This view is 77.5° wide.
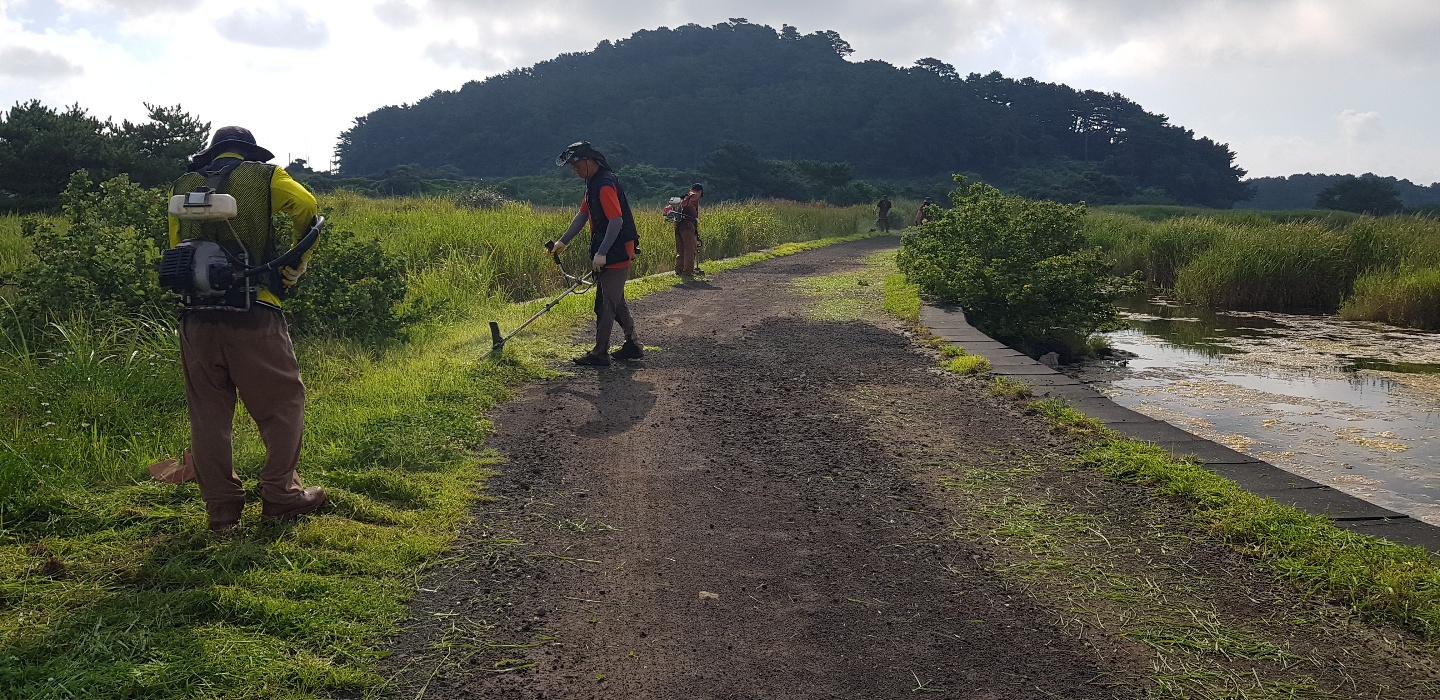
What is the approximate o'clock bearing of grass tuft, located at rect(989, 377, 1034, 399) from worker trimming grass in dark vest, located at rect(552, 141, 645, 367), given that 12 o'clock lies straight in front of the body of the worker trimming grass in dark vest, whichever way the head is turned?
The grass tuft is roughly at 7 o'clock from the worker trimming grass in dark vest.

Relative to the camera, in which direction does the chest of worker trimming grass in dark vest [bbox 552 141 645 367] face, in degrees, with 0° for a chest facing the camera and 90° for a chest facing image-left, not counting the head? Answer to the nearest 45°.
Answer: approximately 90°

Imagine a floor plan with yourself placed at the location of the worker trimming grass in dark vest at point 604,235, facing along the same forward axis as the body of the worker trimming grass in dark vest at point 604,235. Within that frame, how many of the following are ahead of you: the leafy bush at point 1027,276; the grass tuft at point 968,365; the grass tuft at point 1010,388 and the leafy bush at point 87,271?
1

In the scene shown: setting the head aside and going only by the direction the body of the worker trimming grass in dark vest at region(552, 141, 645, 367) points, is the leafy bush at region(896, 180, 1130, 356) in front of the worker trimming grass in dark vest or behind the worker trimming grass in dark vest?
behind

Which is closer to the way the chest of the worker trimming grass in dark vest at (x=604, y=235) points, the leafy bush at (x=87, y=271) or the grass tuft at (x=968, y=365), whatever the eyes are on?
the leafy bush

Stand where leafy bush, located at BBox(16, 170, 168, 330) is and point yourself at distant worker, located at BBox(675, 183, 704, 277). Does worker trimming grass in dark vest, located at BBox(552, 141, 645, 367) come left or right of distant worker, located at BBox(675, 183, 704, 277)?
right

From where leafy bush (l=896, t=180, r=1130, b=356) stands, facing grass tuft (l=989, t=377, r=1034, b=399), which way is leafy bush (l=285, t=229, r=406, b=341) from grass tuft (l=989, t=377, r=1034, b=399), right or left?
right

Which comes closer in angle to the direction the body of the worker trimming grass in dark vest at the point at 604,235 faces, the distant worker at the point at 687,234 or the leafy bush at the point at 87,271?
the leafy bush

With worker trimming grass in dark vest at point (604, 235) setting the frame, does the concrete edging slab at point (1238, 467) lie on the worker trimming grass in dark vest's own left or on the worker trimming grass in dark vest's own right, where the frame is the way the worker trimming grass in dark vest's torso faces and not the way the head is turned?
on the worker trimming grass in dark vest's own left

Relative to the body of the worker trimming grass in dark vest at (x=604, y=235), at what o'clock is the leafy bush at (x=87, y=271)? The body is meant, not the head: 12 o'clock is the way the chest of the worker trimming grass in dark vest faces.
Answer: The leafy bush is roughly at 12 o'clock from the worker trimming grass in dark vest.

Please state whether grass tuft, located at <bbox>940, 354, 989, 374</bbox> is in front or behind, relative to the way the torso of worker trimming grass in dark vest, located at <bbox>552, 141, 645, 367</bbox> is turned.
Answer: behind
